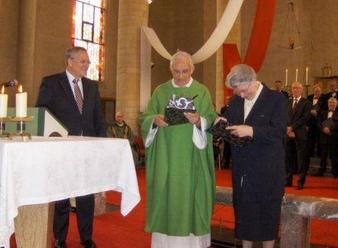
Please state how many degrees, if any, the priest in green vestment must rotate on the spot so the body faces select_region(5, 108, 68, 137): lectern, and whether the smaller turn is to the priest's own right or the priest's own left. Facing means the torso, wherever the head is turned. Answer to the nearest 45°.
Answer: approximately 45° to the priest's own right

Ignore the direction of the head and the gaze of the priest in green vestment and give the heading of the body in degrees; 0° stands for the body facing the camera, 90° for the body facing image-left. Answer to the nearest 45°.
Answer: approximately 0°

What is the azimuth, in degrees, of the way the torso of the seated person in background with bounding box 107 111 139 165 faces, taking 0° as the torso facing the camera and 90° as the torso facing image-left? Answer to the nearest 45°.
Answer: approximately 0°

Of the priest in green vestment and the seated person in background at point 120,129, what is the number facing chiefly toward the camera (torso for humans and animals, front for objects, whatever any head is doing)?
2
